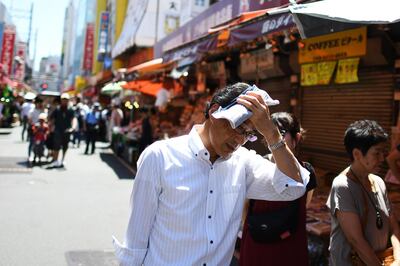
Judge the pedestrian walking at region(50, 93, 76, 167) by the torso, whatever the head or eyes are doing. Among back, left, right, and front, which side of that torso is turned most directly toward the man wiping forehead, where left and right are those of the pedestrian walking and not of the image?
front

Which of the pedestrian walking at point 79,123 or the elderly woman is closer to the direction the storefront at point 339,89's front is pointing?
the elderly woman

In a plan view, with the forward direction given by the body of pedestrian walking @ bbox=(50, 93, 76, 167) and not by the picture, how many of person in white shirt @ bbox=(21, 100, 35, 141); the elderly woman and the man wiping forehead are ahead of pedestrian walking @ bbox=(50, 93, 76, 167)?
2

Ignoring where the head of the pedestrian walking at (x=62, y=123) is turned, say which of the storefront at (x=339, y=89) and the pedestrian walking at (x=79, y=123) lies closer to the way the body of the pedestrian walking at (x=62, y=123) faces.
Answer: the storefront

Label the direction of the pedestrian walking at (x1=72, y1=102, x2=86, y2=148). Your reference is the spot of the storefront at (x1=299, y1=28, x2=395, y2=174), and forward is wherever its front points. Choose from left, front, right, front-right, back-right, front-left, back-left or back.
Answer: right

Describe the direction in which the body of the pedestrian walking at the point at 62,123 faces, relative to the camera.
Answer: toward the camera

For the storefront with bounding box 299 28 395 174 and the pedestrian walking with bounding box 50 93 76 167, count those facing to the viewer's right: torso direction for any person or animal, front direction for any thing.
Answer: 0

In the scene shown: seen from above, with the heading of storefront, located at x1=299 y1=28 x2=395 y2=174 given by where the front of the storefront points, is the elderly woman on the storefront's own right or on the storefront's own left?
on the storefront's own left

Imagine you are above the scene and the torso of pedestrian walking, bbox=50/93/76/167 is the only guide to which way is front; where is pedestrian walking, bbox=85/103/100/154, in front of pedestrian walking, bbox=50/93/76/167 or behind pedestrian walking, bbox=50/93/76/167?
behind

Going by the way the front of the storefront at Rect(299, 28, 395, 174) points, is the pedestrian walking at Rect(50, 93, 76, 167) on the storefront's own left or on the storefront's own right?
on the storefront's own right

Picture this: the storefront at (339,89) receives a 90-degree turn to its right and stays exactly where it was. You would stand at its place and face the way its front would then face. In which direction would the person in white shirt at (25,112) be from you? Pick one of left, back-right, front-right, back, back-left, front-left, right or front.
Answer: front

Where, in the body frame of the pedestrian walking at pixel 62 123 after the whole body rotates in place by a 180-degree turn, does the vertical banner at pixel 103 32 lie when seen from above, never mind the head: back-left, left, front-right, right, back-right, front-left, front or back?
front

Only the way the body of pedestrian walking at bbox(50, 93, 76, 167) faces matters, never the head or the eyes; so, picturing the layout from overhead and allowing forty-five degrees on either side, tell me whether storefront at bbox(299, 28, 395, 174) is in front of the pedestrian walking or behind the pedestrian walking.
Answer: in front

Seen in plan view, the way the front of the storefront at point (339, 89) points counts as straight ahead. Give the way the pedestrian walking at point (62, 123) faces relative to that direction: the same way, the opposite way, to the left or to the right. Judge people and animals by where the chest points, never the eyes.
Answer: to the left
